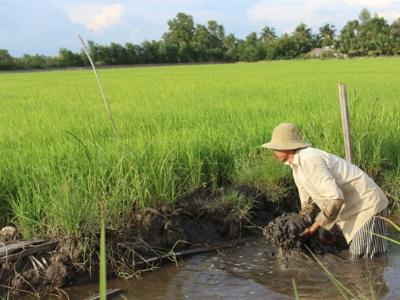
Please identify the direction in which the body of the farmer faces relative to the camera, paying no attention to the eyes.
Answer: to the viewer's left

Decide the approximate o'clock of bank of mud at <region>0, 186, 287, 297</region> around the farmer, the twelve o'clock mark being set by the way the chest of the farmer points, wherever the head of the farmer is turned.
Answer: The bank of mud is roughly at 12 o'clock from the farmer.
